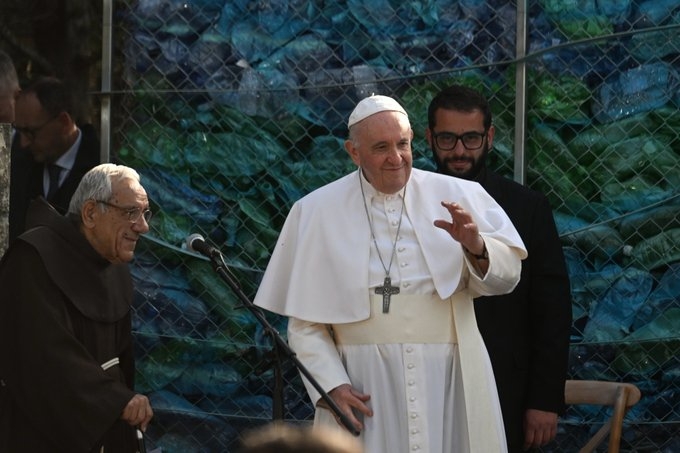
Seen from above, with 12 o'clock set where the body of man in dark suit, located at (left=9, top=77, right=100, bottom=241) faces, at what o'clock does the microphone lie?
The microphone is roughly at 10 o'clock from the man in dark suit.

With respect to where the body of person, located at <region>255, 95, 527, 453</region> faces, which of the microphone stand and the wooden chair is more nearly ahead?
the microphone stand

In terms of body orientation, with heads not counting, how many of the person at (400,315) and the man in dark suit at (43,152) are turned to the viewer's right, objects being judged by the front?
0

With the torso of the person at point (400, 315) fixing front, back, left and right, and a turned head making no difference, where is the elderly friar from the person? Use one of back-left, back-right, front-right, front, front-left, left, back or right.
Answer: right

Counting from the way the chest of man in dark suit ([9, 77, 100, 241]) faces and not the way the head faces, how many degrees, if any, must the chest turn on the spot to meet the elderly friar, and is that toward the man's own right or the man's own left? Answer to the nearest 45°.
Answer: approximately 45° to the man's own left

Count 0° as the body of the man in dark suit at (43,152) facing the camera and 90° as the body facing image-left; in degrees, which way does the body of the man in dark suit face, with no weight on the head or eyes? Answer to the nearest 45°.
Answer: approximately 45°

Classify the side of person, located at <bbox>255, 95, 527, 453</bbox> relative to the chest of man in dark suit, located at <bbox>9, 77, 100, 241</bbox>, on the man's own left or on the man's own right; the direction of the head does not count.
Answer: on the man's own left
